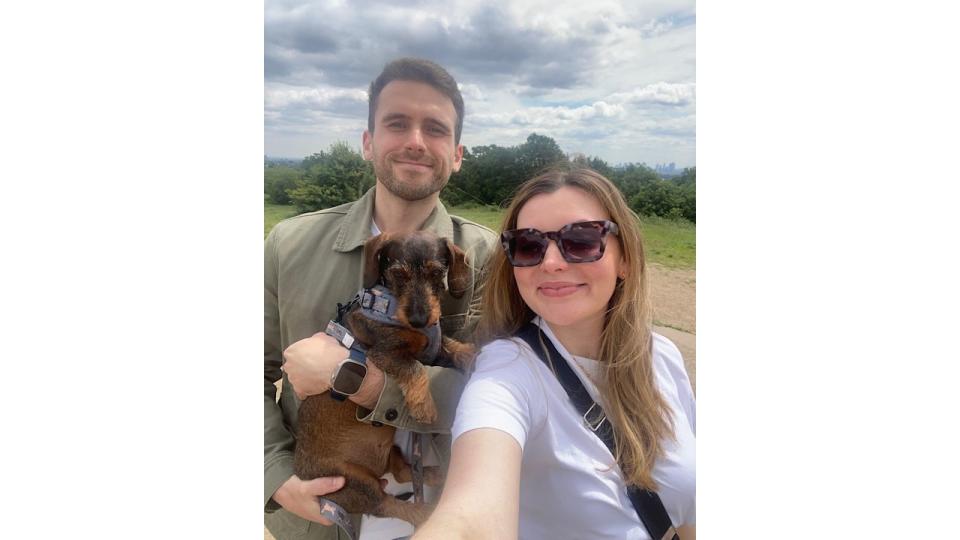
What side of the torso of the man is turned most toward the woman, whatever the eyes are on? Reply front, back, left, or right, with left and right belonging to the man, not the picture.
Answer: left

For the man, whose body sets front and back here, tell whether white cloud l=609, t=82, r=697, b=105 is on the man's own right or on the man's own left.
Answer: on the man's own left

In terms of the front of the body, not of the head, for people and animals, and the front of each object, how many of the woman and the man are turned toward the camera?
2

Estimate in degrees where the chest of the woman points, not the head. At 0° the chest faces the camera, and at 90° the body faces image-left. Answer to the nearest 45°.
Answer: approximately 0°

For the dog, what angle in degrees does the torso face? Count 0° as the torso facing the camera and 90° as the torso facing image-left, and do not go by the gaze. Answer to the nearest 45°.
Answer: approximately 315°

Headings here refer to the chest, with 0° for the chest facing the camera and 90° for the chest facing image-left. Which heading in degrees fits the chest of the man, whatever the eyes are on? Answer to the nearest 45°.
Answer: approximately 0°

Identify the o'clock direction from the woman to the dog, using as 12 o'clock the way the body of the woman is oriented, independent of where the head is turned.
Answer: The dog is roughly at 3 o'clock from the woman.
